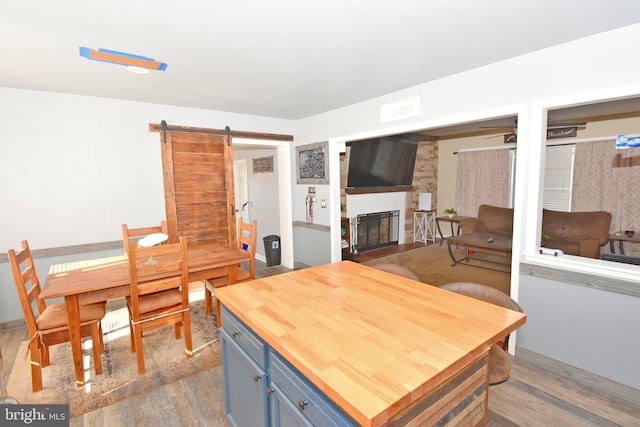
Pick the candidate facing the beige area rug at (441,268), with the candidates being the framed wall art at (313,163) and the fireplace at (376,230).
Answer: the fireplace

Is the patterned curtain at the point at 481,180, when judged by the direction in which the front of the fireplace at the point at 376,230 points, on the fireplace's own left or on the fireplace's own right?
on the fireplace's own left

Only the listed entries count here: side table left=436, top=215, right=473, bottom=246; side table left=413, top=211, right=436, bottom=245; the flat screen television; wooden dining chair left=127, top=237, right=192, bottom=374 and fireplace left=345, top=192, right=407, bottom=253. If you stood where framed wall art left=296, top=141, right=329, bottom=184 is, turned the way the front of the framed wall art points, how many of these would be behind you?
4

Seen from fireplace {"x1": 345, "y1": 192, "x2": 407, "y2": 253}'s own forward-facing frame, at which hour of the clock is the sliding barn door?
The sliding barn door is roughly at 3 o'clock from the fireplace.

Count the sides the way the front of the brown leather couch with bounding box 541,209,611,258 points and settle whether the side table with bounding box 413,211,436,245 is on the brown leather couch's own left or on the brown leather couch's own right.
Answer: on the brown leather couch's own right

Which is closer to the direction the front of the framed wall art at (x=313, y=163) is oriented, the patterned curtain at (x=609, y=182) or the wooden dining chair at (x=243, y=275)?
the wooden dining chair

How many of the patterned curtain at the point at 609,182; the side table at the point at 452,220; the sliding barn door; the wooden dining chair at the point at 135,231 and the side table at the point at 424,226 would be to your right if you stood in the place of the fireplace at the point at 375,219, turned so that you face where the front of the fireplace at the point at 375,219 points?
2

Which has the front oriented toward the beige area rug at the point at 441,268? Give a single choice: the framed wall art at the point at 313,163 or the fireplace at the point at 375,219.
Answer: the fireplace

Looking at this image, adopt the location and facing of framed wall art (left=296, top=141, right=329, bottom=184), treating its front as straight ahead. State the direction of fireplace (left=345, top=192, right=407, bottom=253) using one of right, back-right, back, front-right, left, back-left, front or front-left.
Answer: back

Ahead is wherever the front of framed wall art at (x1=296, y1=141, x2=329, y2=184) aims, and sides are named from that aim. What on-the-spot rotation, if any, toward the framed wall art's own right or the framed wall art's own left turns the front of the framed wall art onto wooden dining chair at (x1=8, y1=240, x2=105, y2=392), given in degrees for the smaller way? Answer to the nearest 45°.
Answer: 0° — it already faces it
